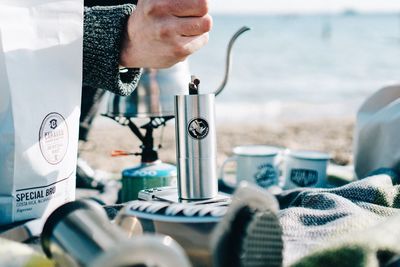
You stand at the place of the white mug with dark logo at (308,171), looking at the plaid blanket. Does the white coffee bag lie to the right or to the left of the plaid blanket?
right

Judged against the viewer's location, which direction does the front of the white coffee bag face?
facing the viewer and to the right of the viewer

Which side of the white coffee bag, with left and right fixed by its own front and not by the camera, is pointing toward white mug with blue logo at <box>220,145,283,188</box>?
left
